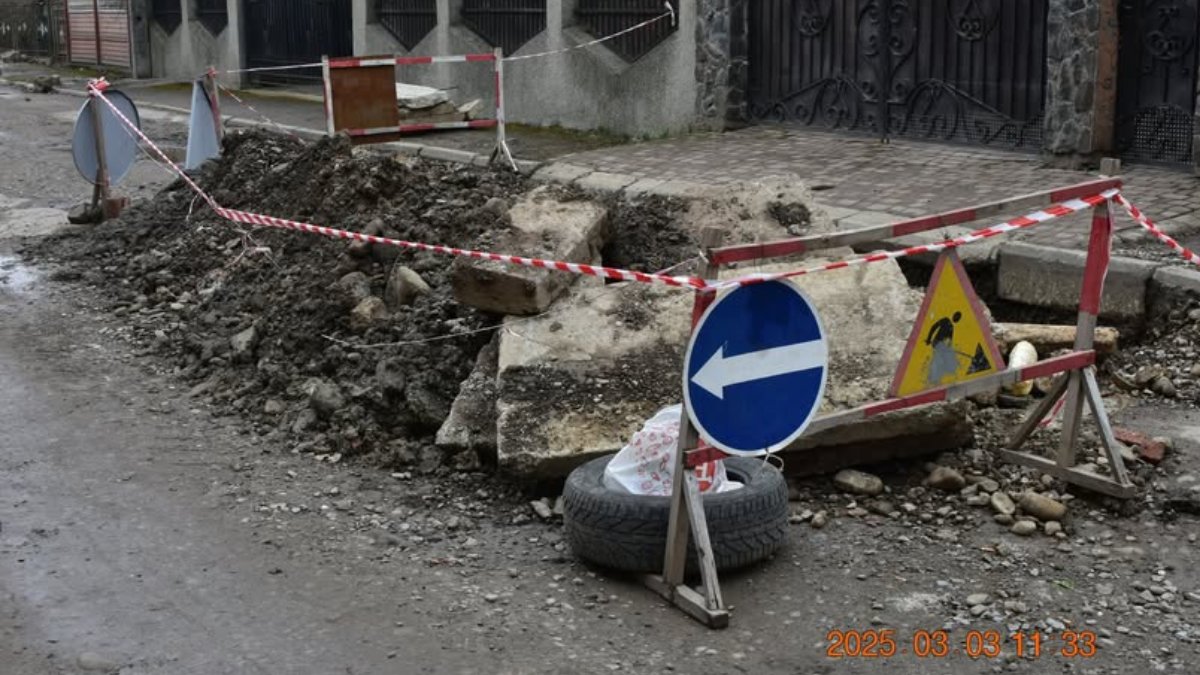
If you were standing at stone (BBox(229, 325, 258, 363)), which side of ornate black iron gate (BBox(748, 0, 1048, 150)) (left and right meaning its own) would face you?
front

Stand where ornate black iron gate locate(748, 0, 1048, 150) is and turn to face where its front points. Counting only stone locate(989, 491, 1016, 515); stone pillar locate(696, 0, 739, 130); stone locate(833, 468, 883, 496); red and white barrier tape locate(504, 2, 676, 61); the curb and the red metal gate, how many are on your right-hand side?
3

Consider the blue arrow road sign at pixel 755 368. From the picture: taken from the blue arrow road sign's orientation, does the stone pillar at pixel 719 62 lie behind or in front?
behind

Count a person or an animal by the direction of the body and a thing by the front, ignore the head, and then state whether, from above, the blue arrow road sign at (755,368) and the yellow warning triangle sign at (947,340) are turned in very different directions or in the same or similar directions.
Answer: same or similar directions

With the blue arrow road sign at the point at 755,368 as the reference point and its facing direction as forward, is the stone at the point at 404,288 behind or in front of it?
behind

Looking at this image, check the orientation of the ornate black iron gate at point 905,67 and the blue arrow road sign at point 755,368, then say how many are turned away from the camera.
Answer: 0

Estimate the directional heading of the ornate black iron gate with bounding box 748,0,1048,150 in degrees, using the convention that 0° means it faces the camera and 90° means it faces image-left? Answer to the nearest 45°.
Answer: approximately 45°

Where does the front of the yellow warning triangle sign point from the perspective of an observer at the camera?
facing the viewer and to the right of the viewer

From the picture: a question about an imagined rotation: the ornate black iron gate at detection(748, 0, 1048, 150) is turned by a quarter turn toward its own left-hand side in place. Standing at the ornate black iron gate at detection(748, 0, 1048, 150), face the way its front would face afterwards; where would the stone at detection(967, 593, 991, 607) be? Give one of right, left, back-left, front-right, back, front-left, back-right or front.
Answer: front-right

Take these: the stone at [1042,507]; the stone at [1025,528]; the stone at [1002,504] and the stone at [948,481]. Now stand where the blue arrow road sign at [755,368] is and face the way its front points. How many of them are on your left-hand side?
4

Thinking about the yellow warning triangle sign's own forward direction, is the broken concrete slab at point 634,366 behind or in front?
behind

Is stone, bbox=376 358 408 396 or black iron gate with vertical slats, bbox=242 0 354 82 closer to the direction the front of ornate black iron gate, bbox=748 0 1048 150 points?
the stone

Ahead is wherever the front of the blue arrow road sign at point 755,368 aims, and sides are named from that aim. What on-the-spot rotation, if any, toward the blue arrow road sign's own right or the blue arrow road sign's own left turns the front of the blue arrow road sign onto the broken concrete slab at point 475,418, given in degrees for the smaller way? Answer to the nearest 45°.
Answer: approximately 180°

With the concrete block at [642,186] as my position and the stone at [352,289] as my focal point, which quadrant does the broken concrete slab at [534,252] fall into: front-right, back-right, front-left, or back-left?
front-left

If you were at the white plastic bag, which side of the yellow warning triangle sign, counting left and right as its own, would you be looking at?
right

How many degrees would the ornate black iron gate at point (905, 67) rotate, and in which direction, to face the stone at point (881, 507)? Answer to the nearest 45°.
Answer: approximately 45° to its left

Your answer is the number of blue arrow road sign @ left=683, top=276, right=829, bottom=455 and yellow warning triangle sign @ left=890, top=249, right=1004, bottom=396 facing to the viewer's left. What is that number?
0

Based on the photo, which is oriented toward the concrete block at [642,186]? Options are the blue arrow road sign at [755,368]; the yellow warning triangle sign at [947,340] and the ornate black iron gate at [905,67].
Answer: the ornate black iron gate
